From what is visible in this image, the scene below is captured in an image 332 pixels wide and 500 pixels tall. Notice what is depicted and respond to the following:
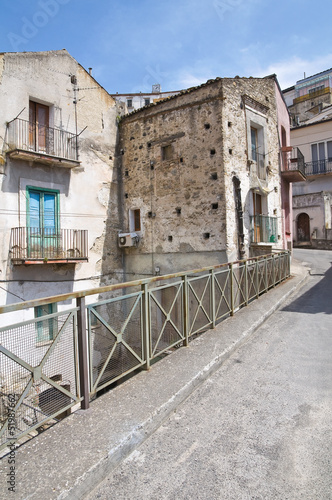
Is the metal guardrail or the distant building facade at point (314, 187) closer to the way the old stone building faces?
the metal guardrail

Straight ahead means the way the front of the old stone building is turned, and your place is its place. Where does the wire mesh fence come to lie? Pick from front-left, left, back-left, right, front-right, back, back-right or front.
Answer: front-right

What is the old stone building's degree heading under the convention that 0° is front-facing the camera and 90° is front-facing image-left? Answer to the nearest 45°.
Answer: approximately 315°

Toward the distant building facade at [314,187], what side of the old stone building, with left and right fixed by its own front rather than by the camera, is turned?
left

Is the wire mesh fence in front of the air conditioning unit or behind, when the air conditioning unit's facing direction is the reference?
in front

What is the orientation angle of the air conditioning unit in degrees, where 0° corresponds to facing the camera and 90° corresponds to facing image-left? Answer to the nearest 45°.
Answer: approximately 45°

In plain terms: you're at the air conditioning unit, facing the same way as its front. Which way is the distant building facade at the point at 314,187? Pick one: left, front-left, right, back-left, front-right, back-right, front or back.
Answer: back

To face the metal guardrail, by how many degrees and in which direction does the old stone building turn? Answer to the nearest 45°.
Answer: approximately 45° to its right

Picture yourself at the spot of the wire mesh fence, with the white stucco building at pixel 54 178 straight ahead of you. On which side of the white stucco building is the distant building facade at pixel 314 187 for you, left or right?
right
